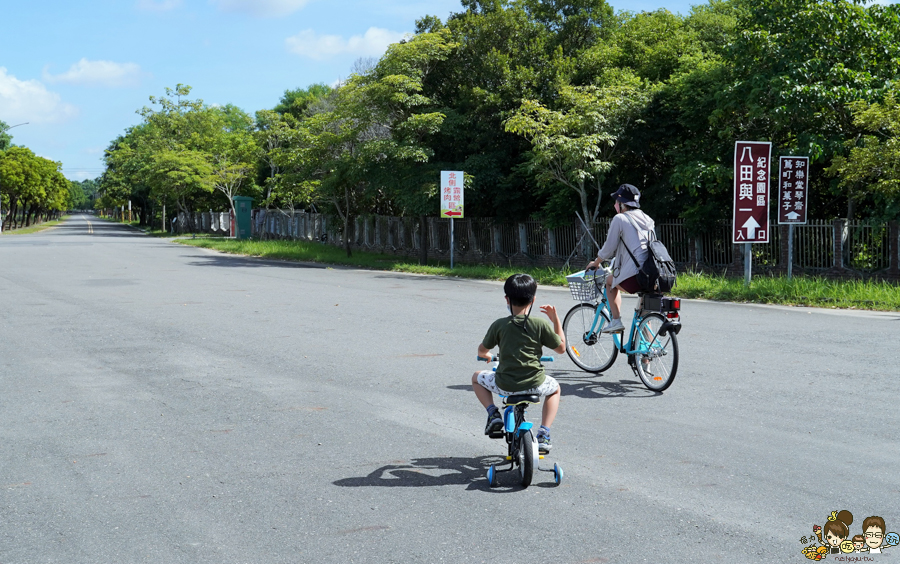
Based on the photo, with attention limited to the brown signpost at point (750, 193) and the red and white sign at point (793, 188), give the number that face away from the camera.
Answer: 0

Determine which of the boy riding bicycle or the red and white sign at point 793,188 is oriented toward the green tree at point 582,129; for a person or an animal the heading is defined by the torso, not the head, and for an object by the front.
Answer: the boy riding bicycle

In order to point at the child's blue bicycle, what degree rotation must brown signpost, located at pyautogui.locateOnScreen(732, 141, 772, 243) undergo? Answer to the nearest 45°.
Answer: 0° — it already faces it

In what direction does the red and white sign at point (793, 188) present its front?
toward the camera

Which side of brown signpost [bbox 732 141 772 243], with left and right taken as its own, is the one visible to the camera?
front

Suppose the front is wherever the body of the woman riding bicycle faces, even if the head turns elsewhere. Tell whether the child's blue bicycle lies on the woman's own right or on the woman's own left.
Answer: on the woman's own left

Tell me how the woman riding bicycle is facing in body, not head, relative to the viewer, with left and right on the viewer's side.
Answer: facing away from the viewer and to the left of the viewer

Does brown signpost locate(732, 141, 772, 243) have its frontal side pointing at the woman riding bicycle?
yes

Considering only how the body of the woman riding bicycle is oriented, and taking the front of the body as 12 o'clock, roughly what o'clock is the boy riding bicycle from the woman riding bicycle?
The boy riding bicycle is roughly at 8 o'clock from the woman riding bicycle.

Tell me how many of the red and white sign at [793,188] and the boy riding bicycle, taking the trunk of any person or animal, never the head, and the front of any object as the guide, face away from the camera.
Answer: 1

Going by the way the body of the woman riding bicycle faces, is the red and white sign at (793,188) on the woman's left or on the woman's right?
on the woman's right

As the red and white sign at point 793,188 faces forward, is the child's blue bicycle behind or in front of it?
in front

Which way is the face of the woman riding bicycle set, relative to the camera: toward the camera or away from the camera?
away from the camera

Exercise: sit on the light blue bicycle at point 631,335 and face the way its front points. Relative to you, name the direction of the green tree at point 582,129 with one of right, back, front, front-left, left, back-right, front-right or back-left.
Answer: front-right

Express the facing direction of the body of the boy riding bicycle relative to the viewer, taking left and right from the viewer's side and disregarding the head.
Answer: facing away from the viewer

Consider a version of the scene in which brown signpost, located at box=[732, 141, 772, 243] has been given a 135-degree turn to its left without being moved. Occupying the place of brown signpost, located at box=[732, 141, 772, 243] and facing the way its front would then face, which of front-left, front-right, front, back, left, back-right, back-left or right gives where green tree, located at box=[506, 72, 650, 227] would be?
left
